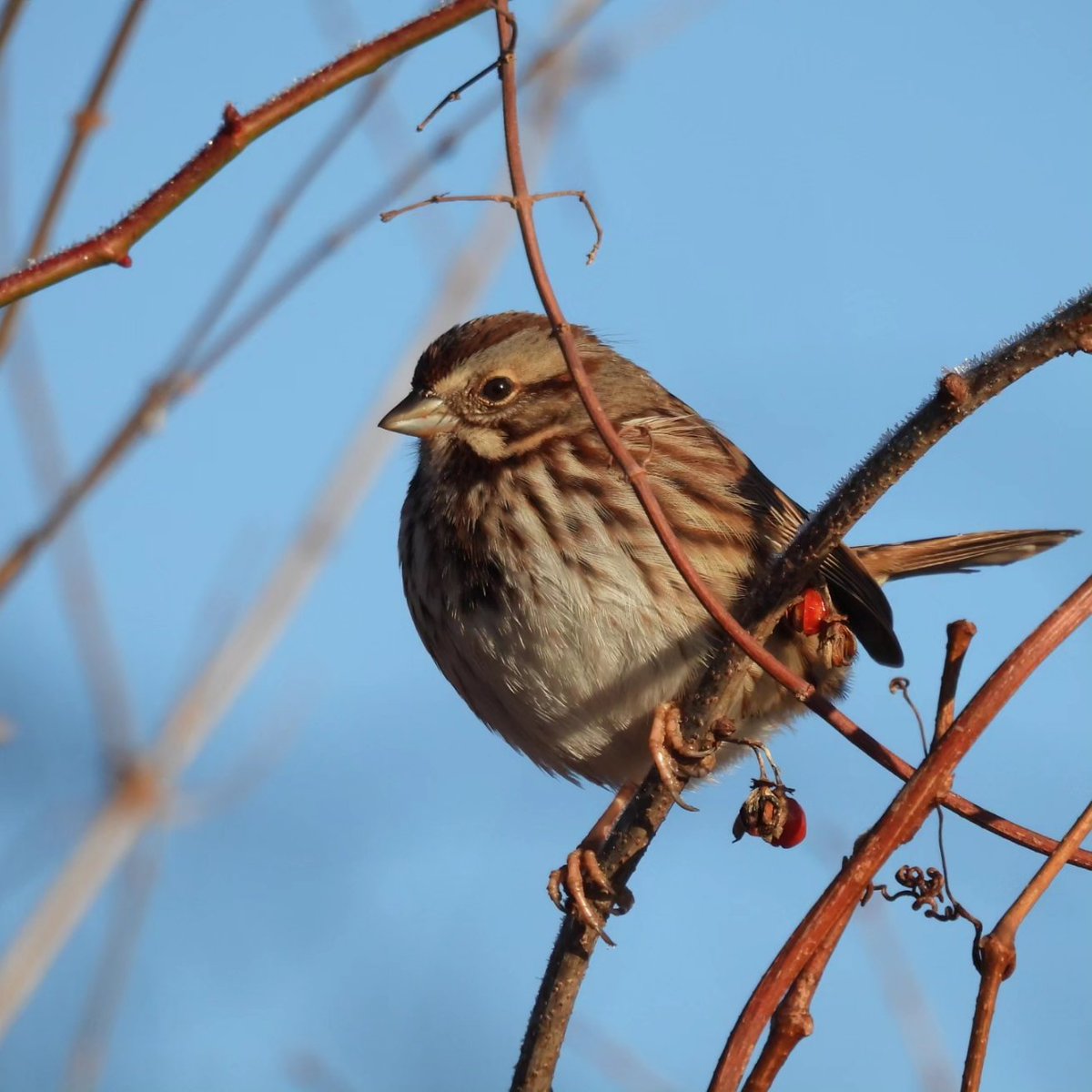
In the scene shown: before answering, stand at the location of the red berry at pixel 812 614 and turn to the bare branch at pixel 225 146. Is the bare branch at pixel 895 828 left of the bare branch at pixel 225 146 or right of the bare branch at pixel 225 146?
left

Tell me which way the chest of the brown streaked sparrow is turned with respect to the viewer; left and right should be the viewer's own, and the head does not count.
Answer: facing the viewer and to the left of the viewer

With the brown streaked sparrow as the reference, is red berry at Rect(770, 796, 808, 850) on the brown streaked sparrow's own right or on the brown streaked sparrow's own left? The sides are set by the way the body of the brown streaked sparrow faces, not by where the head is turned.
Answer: on the brown streaked sparrow's own left

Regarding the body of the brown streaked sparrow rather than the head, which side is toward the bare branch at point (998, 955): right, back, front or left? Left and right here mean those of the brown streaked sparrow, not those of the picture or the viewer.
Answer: left

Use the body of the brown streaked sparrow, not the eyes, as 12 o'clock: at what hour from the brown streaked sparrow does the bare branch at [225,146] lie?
The bare branch is roughly at 2 o'clock from the brown streaked sparrow.
